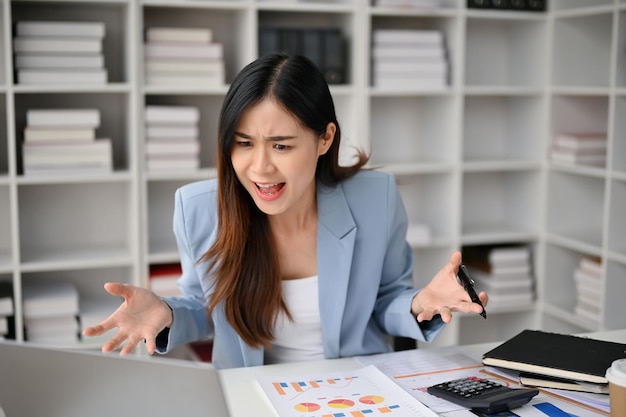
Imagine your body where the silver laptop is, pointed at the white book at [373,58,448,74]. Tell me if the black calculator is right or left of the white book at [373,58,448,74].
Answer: right

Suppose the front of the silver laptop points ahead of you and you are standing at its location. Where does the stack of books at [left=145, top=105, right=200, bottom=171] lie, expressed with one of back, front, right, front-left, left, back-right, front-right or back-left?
front-left

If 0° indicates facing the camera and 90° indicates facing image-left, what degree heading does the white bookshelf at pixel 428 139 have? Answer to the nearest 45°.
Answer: approximately 0°

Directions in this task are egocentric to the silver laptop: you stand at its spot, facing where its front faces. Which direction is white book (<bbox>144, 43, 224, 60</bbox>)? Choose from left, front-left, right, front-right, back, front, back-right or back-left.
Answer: front-left

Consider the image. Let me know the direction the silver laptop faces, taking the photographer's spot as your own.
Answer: facing away from the viewer and to the right of the viewer
